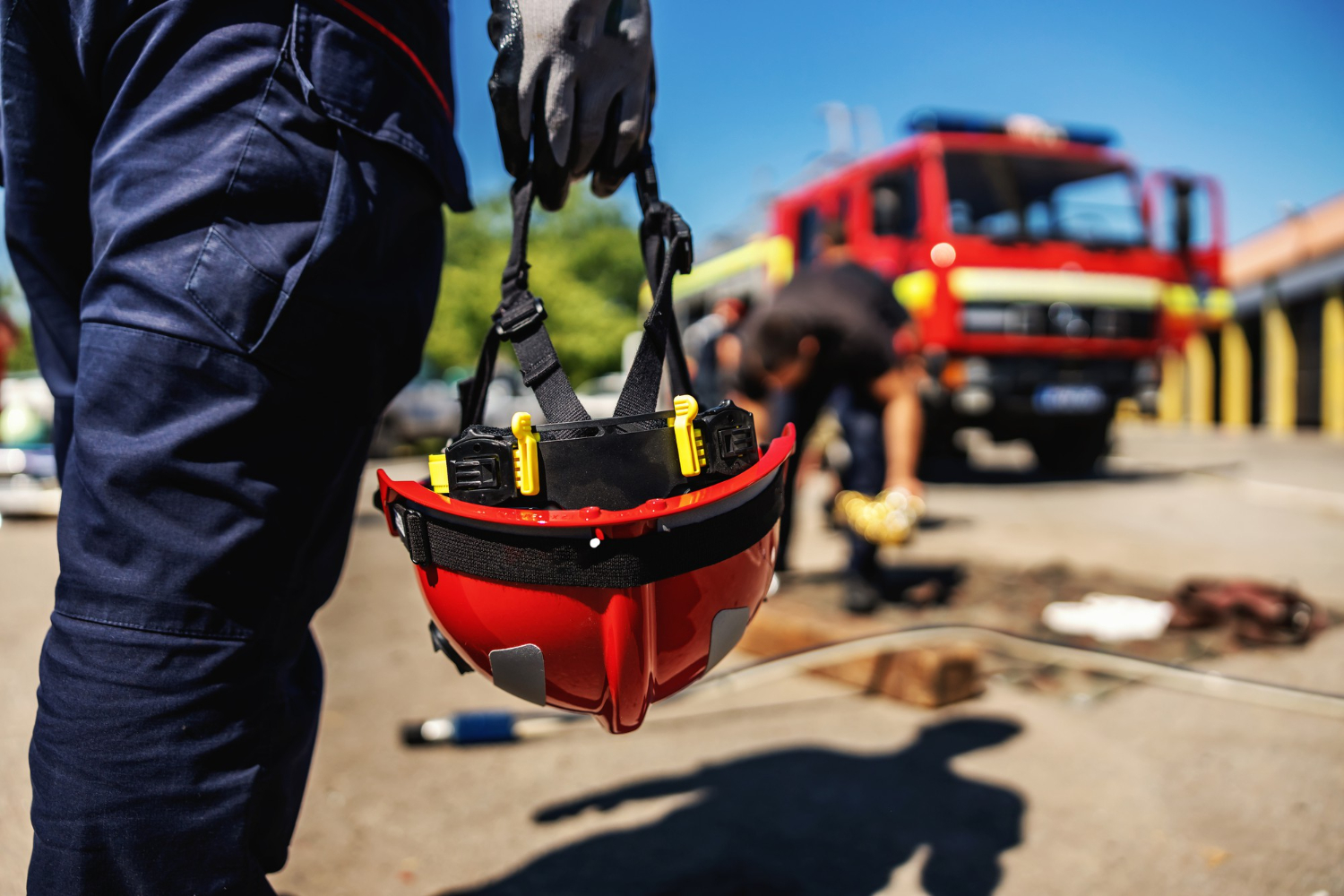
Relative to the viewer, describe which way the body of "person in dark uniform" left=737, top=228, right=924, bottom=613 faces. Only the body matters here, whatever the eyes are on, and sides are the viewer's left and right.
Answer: facing the viewer and to the left of the viewer

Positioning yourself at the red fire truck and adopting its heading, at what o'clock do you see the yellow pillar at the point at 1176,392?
The yellow pillar is roughly at 8 o'clock from the red fire truck.

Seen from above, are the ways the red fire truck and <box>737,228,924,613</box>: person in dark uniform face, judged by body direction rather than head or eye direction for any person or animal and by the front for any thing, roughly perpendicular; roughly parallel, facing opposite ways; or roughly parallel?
roughly perpendicular

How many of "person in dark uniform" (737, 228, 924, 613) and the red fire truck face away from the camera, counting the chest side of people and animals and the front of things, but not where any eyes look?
0

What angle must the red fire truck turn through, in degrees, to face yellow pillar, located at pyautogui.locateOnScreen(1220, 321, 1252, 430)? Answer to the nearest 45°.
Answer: approximately 135° to its left

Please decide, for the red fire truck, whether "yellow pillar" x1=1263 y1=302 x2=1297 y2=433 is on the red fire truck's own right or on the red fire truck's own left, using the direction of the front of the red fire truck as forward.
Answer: on the red fire truck's own left

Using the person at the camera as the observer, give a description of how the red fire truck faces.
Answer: facing the viewer and to the right of the viewer

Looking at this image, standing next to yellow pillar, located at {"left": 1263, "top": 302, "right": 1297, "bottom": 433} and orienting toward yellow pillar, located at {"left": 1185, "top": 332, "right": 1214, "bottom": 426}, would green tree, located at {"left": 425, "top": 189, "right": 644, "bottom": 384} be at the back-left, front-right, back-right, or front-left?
front-left

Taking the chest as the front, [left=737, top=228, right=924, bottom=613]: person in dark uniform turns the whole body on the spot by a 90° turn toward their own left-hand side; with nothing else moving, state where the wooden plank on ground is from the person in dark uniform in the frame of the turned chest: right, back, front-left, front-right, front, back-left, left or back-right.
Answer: front-right

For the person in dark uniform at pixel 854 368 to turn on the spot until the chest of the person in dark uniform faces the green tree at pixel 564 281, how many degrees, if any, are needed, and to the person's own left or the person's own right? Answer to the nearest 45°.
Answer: approximately 135° to the person's own right

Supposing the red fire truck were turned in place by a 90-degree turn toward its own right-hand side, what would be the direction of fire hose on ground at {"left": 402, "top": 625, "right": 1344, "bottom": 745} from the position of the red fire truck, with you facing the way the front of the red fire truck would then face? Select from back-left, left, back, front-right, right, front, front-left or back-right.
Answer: front-left

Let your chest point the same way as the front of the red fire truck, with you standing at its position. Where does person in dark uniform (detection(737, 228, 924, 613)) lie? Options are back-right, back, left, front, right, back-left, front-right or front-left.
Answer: front-right
